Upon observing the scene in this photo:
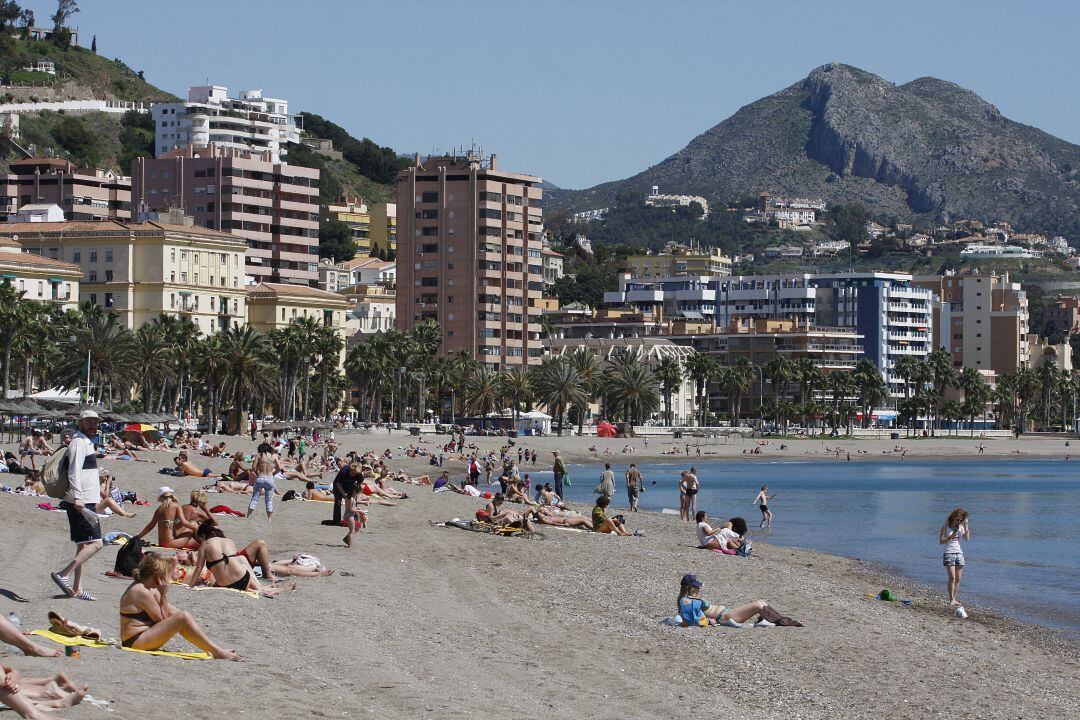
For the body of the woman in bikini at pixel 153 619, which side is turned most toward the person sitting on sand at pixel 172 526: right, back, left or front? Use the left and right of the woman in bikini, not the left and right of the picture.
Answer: left

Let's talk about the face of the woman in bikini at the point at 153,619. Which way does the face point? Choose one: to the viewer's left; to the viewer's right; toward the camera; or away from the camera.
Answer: to the viewer's right

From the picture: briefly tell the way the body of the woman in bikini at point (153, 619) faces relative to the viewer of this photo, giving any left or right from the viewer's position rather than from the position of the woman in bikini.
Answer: facing to the right of the viewer

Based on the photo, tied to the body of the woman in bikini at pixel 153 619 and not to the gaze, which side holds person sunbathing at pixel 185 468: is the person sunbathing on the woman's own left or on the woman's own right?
on the woman's own left

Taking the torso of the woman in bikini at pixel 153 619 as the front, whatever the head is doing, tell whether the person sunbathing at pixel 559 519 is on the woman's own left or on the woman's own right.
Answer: on the woman's own left

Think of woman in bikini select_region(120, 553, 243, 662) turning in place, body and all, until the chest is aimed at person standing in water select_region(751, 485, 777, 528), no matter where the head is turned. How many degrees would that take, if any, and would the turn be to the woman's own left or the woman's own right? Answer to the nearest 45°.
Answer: approximately 45° to the woman's own left

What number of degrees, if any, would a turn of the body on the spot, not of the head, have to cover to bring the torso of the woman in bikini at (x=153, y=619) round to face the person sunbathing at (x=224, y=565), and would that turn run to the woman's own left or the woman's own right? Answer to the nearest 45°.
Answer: approximately 90° to the woman's own left

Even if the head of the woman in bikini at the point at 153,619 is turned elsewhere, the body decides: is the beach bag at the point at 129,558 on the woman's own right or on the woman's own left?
on the woman's own left

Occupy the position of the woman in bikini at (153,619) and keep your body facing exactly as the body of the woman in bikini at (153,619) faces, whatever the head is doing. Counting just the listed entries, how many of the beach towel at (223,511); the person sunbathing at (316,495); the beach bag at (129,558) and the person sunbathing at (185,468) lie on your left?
4
